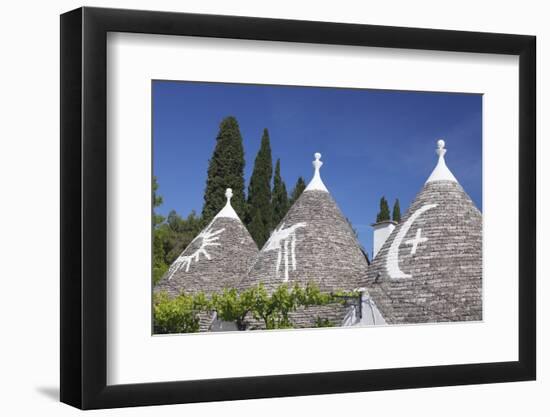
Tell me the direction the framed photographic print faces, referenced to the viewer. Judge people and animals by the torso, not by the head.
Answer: facing the viewer and to the right of the viewer
